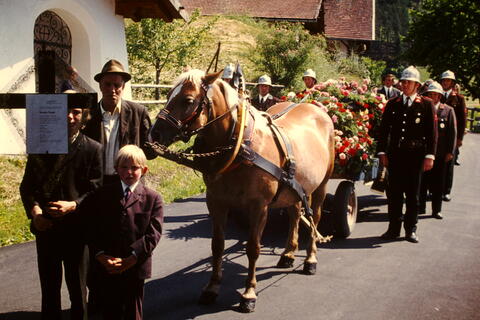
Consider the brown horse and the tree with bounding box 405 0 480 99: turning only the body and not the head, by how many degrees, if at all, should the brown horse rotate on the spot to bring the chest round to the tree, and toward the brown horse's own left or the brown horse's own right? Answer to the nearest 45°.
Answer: approximately 180°

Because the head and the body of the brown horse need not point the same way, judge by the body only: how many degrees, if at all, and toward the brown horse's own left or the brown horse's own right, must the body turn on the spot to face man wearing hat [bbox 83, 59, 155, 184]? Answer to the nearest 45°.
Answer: approximately 45° to the brown horse's own right

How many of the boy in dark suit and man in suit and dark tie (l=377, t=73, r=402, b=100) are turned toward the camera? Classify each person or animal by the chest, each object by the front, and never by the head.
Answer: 2

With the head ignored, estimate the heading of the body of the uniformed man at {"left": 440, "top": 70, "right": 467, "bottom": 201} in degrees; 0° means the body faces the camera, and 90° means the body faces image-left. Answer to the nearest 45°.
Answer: approximately 45°

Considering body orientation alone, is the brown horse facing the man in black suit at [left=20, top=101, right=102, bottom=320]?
yes
